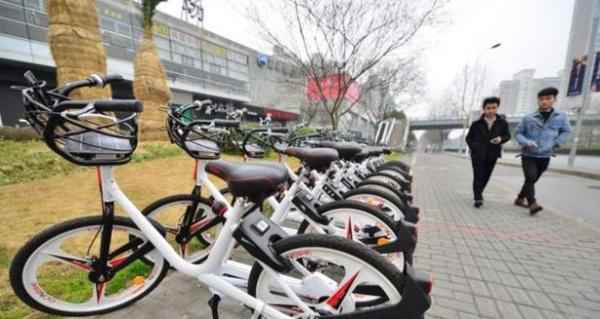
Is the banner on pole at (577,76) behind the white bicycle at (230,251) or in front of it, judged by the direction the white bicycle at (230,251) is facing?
behind

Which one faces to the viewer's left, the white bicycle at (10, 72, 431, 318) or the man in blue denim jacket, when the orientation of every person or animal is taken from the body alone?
the white bicycle

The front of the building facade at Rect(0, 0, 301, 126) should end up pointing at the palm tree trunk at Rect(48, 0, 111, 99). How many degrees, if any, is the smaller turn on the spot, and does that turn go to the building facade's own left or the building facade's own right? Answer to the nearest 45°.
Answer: approximately 45° to the building facade's own right

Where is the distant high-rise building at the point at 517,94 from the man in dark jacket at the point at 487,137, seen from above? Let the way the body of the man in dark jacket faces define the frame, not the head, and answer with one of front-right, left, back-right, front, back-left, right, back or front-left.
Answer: back

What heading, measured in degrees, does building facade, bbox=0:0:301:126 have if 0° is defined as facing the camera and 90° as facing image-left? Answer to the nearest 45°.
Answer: approximately 315°

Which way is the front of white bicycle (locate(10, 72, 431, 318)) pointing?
to the viewer's left

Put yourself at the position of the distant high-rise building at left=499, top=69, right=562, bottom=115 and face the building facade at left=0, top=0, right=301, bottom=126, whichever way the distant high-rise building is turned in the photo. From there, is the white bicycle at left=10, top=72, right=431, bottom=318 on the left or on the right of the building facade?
left

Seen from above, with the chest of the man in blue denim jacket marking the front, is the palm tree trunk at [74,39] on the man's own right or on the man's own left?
on the man's own right
